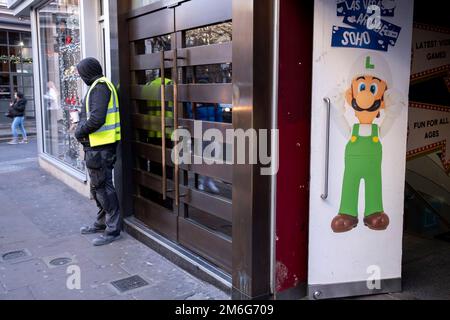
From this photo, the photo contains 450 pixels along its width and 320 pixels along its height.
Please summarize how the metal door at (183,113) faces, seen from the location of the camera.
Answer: facing the viewer and to the left of the viewer

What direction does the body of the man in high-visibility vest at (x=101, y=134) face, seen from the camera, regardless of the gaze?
to the viewer's left

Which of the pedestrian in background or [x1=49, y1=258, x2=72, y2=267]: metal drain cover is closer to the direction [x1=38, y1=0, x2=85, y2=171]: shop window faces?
the metal drain cover

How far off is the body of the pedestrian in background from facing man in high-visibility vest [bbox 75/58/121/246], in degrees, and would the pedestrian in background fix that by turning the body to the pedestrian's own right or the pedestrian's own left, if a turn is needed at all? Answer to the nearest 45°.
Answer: approximately 90° to the pedestrian's own left

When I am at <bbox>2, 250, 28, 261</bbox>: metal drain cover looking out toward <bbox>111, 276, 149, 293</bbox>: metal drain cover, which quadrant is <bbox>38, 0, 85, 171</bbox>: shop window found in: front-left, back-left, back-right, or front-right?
back-left

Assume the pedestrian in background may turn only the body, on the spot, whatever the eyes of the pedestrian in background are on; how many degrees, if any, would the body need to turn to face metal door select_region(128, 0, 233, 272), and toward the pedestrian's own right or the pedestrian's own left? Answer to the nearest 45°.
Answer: approximately 90° to the pedestrian's own left

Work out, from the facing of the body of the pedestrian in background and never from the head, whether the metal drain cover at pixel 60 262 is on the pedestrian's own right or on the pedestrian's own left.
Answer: on the pedestrian's own left
